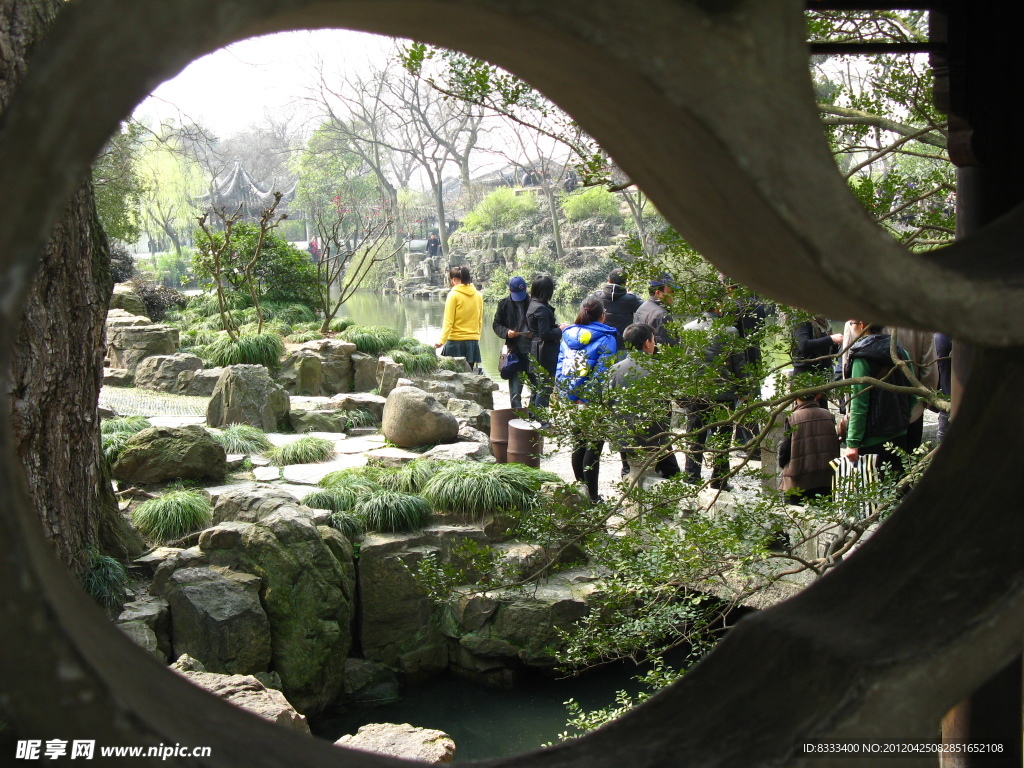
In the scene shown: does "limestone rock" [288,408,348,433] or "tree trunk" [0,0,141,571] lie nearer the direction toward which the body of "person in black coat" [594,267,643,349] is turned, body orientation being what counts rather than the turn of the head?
the limestone rock

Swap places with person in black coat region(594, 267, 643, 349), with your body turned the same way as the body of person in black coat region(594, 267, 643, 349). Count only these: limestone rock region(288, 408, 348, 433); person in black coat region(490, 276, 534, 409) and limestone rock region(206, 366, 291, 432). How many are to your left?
3

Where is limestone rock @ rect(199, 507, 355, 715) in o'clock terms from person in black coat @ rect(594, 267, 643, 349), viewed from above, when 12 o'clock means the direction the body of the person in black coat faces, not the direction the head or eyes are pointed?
The limestone rock is roughly at 7 o'clock from the person in black coat.

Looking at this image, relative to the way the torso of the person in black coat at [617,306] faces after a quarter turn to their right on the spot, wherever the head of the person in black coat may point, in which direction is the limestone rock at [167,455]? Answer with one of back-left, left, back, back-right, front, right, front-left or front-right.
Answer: back-right

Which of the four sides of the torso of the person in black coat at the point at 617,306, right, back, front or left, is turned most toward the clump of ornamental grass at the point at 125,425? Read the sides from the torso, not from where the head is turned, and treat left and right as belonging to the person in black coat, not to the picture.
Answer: left

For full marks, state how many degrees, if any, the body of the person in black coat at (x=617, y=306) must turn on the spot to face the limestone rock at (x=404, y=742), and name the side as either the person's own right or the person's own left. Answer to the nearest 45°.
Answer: approximately 180°

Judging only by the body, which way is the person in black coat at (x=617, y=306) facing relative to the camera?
away from the camera

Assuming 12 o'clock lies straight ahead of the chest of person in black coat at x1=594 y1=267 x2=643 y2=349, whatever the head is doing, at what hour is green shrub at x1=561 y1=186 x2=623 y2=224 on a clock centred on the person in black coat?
The green shrub is roughly at 12 o'clock from the person in black coat.
